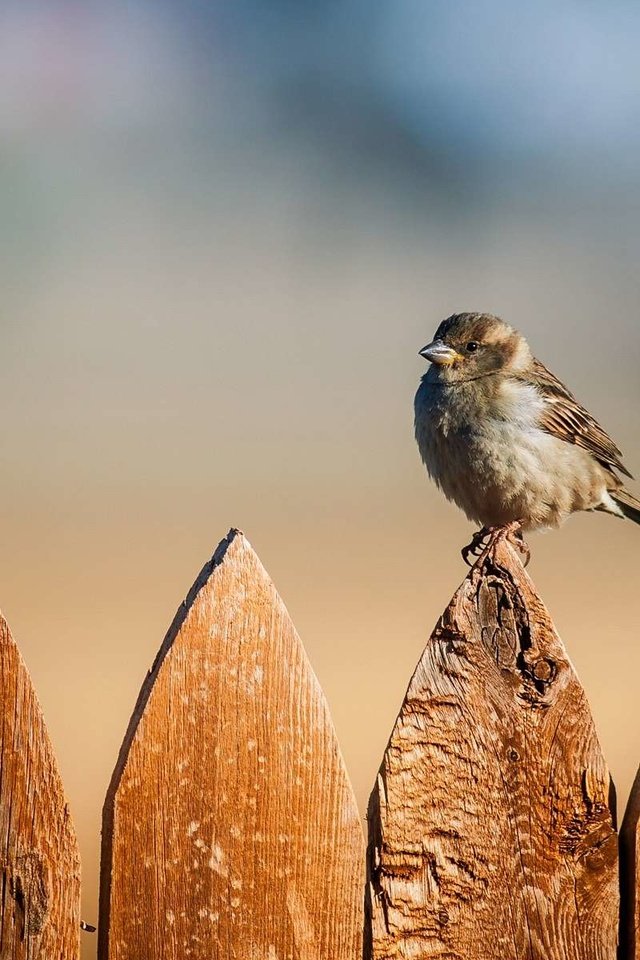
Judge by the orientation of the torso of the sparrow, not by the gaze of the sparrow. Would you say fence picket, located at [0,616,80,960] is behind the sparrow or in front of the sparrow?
in front

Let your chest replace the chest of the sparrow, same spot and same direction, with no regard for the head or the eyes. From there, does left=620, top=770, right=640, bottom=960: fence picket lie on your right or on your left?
on your left

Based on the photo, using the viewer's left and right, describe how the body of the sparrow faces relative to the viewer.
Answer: facing the viewer and to the left of the viewer
